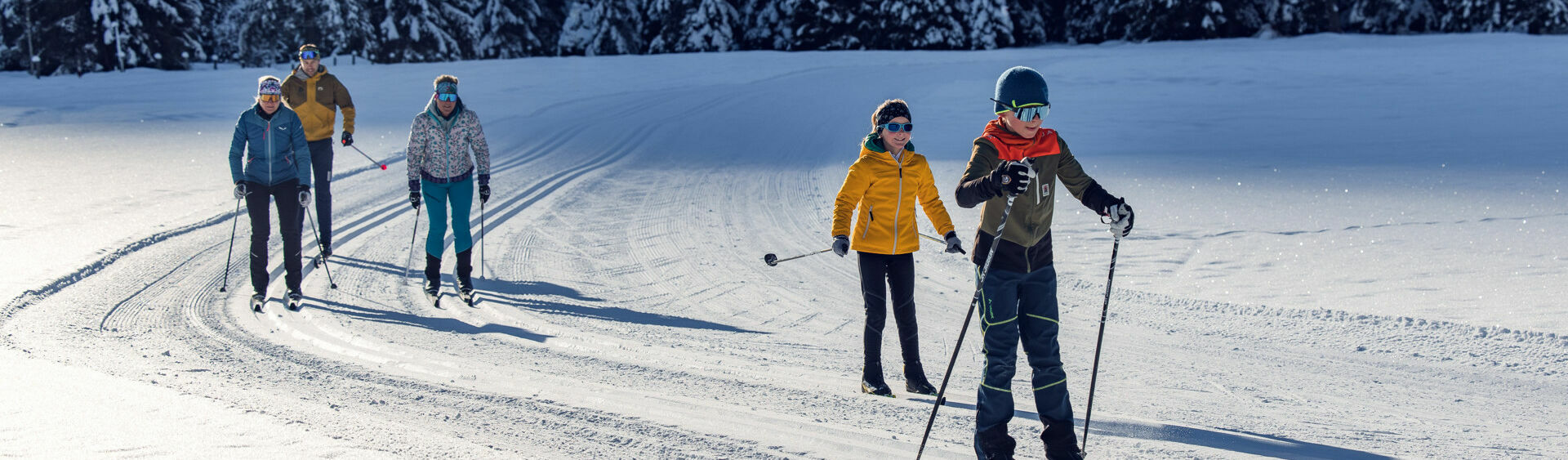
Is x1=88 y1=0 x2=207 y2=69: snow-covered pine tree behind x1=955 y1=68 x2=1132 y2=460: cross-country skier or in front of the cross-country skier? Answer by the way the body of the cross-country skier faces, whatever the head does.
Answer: behind

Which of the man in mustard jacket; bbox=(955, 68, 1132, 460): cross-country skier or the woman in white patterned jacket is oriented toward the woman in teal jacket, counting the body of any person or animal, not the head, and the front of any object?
the man in mustard jacket

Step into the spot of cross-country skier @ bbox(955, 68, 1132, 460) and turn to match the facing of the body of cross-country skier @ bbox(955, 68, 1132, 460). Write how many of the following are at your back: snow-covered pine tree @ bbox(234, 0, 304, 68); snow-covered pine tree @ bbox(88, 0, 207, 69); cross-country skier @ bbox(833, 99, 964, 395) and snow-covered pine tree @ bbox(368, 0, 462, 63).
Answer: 4

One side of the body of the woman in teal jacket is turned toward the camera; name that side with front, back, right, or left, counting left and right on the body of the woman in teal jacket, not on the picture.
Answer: front

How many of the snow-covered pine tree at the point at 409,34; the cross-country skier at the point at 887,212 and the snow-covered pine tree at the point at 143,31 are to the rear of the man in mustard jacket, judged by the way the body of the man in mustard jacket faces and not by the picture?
2

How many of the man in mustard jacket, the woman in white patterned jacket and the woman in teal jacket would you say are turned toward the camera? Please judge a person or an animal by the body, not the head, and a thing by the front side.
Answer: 3

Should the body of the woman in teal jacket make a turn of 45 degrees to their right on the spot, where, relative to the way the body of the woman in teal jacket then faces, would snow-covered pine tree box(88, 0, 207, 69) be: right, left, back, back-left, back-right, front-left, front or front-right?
back-right

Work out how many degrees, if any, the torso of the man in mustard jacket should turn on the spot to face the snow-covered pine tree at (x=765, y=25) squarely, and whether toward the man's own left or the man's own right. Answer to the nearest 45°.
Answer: approximately 135° to the man's own left
